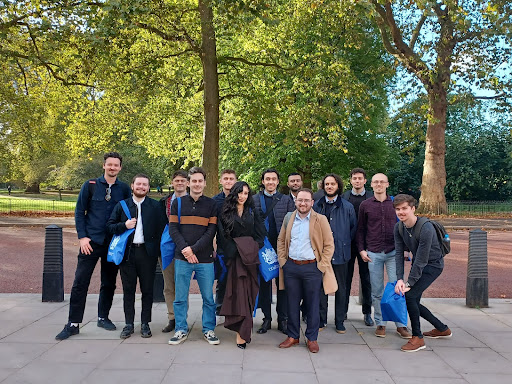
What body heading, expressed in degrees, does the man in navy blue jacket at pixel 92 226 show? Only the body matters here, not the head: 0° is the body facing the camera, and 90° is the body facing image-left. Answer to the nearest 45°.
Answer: approximately 0°

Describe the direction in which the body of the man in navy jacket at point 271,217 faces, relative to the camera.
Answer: toward the camera

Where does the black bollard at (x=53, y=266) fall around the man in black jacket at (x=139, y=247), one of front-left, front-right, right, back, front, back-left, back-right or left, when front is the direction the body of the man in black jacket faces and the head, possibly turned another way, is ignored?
back-right

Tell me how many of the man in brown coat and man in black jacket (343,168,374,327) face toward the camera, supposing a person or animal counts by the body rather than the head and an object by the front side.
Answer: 2

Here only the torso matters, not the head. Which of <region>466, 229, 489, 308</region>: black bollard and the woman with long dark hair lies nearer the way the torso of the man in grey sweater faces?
the woman with long dark hair

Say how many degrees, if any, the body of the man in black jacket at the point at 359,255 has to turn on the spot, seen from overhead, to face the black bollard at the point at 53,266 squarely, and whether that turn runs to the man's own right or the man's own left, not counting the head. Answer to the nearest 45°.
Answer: approximately 90° to the man's own right

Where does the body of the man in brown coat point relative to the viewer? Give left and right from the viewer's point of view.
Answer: facing the viewer

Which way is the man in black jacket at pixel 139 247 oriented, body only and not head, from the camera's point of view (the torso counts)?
toward the camera

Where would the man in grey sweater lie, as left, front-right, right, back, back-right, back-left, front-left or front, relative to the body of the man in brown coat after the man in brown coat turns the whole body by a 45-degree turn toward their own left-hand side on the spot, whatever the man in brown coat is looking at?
front-left
